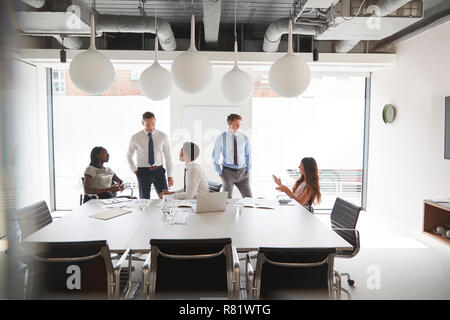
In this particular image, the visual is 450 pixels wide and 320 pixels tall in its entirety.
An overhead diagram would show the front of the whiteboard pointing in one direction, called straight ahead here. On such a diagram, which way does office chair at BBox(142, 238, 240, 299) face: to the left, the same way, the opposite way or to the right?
the opposite way

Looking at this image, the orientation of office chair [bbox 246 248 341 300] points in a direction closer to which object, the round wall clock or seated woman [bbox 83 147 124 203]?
the round wall clock

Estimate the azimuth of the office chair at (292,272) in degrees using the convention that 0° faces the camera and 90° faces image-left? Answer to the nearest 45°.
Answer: approximately 180°

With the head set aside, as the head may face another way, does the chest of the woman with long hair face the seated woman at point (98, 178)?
yes

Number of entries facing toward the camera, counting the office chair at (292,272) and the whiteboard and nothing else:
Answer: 1

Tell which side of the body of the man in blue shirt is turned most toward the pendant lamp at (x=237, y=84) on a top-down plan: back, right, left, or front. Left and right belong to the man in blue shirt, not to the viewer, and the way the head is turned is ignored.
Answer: front

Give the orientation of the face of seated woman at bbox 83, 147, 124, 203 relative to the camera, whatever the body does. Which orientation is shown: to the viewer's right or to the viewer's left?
to the viewer's right

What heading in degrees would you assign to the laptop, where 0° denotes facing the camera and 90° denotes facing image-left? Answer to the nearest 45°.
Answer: approximately 180°

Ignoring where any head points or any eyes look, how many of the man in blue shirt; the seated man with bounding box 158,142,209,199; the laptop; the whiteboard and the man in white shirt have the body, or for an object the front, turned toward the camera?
3

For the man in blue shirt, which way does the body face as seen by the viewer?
toward the camera

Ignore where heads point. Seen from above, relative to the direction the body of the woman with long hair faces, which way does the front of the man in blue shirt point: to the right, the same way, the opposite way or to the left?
to the left

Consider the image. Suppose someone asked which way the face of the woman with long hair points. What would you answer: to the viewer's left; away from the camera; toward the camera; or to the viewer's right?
to the viewer's left

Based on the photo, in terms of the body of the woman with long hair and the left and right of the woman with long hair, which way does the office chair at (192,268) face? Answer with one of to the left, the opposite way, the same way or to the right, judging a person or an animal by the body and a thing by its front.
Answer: to the right

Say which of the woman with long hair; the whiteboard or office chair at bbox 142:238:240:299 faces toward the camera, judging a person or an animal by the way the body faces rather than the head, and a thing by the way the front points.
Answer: the whiteboard

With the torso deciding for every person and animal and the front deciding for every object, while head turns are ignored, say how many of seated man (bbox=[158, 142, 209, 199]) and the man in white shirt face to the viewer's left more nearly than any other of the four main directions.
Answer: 1

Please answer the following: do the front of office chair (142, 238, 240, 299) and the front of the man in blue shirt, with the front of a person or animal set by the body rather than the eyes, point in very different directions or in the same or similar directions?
very different directions

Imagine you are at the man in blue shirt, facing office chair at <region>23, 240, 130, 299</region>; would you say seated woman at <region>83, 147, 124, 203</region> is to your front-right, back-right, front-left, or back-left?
front-right

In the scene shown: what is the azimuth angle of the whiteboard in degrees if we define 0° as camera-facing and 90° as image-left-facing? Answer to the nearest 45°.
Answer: approximately 0°

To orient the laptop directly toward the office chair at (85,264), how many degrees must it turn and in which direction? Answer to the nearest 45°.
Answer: approximately 135° to its left
